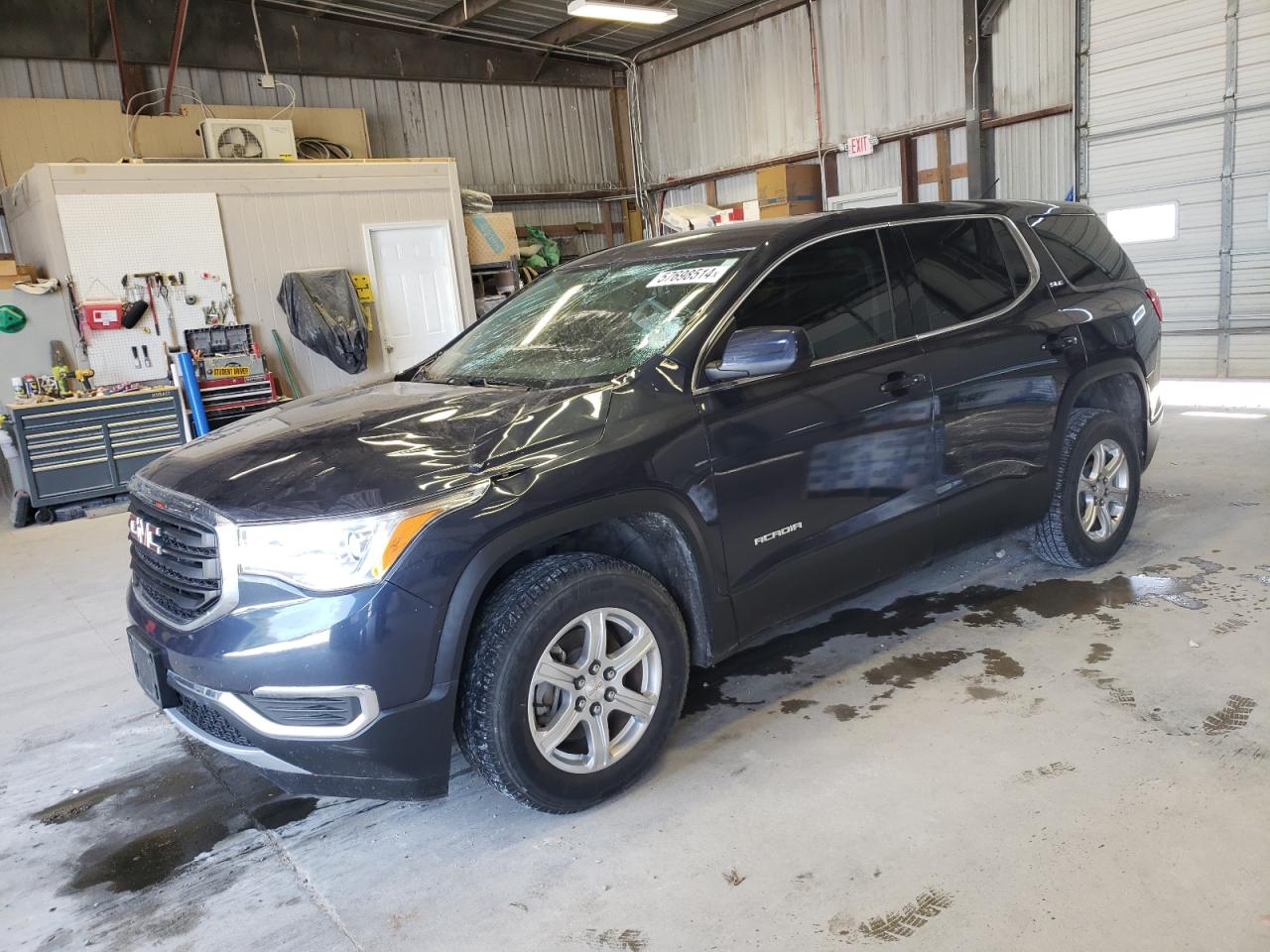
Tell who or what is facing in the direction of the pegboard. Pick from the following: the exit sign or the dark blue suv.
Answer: the exit sign

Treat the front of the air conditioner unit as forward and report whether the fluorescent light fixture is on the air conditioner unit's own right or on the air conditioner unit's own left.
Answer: on the air conditioner unit's own left

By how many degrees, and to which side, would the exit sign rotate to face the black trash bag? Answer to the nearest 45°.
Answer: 0° — it already faces it

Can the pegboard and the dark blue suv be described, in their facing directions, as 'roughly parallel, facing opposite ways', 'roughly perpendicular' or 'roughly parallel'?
roughly perpendicular

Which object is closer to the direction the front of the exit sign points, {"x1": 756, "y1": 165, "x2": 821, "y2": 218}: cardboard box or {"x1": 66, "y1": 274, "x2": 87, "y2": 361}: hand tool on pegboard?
the hand tool on pegboard

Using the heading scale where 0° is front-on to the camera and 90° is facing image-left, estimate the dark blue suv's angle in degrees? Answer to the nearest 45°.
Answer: approximately 45°

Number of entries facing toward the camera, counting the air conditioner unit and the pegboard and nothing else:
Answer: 2

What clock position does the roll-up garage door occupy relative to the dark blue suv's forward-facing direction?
The roll-up garage door is roughly at 6 o'clock from the dark blue suv.

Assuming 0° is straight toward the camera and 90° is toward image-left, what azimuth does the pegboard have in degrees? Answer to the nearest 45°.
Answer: approximately 0°

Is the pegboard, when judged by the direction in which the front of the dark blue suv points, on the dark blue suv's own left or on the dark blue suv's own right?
on the dark blue suv's own right

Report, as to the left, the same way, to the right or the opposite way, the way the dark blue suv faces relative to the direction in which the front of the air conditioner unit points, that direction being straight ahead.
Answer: to the right

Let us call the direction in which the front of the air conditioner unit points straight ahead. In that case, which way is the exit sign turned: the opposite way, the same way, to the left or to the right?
to the right
